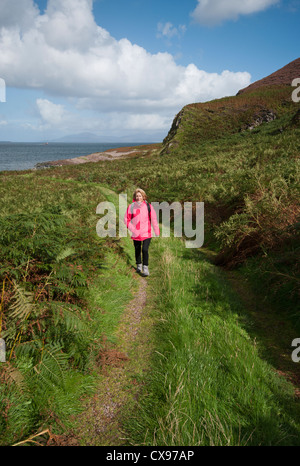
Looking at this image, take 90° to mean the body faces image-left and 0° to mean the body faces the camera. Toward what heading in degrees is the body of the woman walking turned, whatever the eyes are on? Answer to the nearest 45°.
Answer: approximately 0°
